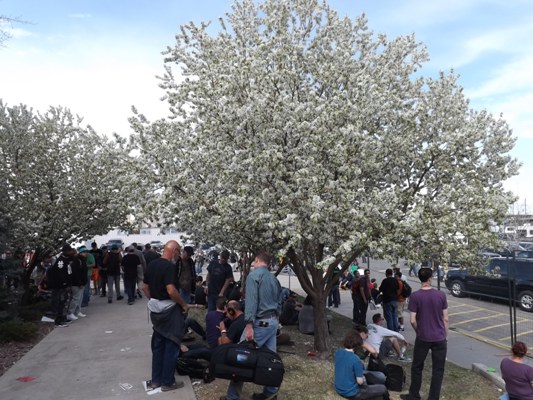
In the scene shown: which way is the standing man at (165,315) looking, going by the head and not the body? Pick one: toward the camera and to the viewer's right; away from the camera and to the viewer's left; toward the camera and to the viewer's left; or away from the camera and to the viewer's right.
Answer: away from the camera and to the viewer's right

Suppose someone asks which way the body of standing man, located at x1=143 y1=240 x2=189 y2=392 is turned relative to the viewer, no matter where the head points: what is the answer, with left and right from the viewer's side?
facing away from the viewer and to the right of the viewer

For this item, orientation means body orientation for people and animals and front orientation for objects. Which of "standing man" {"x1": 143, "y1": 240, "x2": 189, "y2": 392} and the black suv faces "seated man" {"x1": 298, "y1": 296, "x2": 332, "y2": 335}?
the standing man

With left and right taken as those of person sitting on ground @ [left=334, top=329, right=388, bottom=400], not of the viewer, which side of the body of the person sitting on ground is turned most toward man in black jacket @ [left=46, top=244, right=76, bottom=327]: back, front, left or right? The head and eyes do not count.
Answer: left

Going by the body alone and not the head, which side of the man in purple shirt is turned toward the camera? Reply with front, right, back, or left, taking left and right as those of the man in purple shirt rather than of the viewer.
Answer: back

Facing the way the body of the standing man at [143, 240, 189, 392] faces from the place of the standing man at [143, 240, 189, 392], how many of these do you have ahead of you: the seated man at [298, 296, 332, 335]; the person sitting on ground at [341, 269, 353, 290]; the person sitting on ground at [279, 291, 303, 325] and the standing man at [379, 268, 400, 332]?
4

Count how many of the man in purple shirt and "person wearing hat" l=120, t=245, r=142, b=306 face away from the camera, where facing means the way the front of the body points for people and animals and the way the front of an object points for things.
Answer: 1
